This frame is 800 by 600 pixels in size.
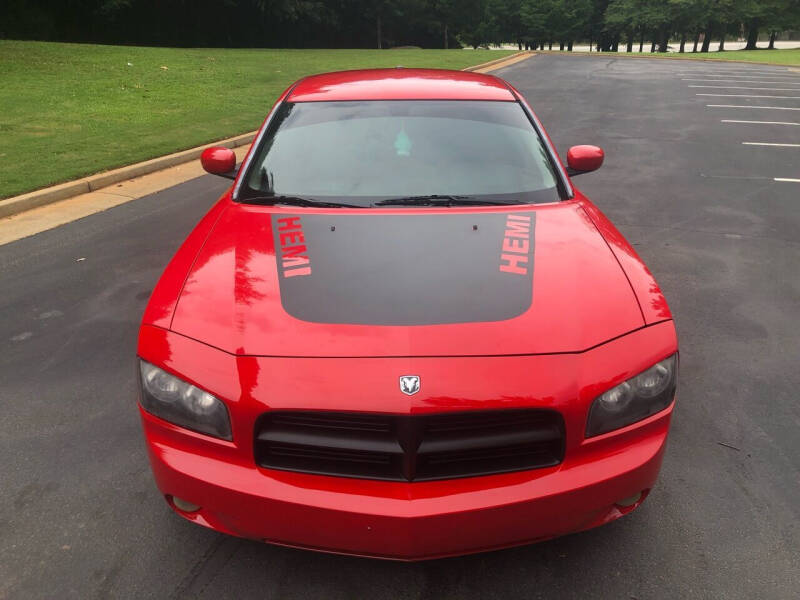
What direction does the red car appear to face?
toward the camera

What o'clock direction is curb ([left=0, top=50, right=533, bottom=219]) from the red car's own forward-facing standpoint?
The curb is roughly at 5 o'clock from the red car.

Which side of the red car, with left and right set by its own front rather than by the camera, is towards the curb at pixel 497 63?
back
